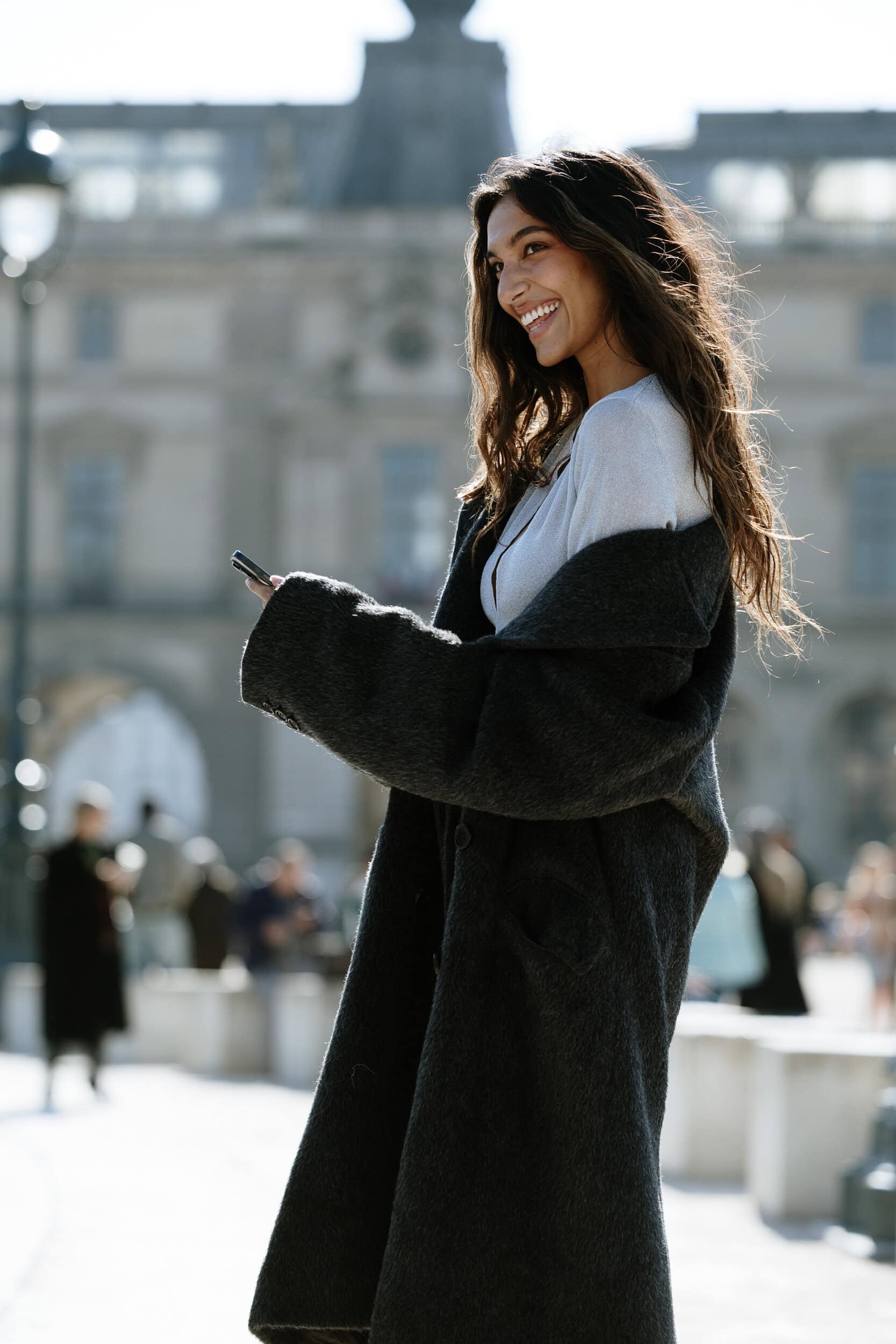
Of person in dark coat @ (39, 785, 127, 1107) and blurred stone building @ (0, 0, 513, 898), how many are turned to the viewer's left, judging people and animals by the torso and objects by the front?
0

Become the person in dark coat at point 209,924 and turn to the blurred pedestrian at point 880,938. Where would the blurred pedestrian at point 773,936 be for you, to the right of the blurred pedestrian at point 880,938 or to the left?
right

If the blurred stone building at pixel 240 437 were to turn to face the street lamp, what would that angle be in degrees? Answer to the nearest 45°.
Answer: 0° — it already faces it

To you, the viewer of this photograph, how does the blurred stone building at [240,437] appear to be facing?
facing the viewer

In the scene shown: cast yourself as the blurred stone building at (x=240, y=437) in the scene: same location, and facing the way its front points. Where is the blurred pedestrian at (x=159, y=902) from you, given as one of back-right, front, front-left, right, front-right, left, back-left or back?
front

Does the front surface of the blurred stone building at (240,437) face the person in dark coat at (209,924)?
yes

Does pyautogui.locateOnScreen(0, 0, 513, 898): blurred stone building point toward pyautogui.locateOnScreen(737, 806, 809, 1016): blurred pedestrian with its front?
yes

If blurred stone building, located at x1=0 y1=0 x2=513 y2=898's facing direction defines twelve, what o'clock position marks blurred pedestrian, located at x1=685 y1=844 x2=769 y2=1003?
The blurred pedestrian is roughly at 12 o'clock from the blurred stone building.

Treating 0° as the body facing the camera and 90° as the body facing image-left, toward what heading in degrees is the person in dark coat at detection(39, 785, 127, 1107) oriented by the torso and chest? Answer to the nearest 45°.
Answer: approximately 315°

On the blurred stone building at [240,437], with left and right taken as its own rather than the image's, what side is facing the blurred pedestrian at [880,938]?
front

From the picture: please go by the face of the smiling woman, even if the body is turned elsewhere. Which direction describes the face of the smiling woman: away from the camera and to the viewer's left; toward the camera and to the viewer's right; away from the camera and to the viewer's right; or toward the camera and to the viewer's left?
toward the camera and to the viewer's left

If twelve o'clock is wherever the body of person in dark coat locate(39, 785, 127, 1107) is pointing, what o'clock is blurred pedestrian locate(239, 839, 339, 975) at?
The blurred pedestrian is roughly at 8 o'clock from the person in dark coat.
